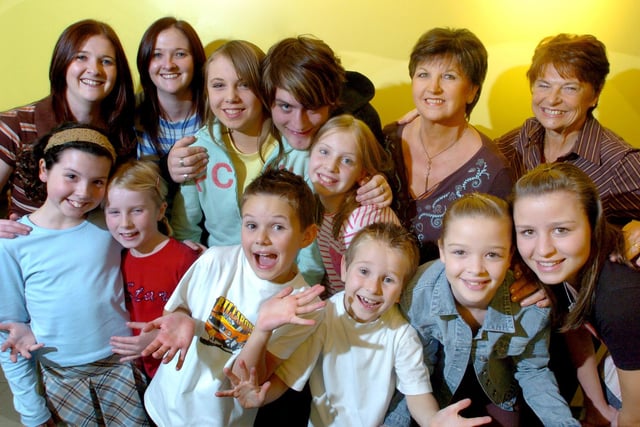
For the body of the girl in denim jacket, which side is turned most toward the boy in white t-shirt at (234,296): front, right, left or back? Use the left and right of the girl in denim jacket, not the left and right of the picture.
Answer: right

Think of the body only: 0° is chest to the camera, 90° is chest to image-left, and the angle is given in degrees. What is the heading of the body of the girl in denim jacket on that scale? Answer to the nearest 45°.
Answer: approximately 0°

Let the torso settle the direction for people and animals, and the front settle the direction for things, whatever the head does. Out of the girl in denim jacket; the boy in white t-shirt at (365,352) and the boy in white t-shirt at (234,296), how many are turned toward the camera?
3

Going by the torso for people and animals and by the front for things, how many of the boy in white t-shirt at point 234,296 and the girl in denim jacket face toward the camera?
2

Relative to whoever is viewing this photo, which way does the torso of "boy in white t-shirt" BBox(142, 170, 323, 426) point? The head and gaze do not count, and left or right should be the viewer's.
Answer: facing the viewer

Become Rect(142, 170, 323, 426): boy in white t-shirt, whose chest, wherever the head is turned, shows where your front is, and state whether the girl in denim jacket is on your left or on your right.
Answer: on your left

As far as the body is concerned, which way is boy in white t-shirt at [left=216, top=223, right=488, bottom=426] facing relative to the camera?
toward the camera
